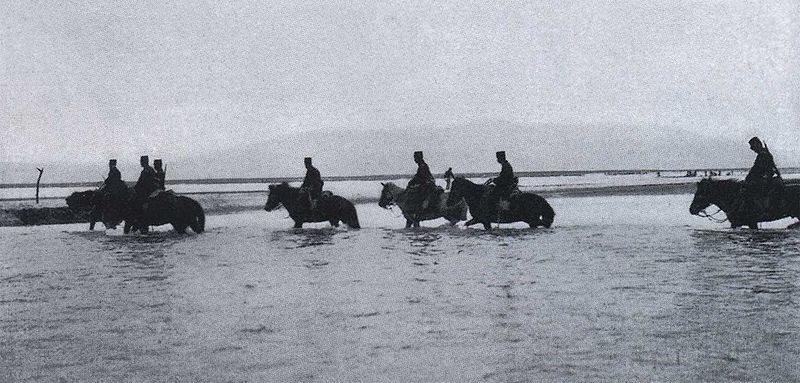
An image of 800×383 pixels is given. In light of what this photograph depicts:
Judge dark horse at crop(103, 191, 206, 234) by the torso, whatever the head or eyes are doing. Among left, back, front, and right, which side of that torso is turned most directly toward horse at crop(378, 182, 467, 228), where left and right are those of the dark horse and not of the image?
back

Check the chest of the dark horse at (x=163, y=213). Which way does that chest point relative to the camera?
to the viewer's left

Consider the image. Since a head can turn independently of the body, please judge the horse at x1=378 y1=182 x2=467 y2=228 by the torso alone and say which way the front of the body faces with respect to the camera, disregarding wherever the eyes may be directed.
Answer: to the viewer's left

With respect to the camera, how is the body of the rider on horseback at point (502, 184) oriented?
to the viewer's left

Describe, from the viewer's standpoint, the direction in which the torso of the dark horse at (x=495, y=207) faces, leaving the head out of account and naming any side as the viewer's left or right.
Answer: facing to the left of the viewer

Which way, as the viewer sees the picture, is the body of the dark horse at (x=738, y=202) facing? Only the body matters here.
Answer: to the viewer's left

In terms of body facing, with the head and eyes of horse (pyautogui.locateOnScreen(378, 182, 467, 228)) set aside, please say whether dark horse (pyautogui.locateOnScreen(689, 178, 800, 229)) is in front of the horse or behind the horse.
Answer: behind

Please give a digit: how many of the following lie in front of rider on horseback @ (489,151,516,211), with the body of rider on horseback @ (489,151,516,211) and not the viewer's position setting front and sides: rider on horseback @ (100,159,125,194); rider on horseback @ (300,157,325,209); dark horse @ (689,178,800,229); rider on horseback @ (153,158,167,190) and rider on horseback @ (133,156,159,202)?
4

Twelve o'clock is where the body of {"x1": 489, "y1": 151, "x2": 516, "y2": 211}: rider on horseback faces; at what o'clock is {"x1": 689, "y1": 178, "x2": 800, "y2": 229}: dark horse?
The dark horse is roughly at 6 o'clock from the rider on horseback.

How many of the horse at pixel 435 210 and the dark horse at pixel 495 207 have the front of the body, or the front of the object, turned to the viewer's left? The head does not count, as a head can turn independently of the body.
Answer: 2

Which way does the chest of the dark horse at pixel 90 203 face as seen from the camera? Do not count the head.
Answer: to the viewer's left

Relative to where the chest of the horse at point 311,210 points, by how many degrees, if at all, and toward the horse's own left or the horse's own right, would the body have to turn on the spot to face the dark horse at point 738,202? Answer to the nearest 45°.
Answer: approximately 180°

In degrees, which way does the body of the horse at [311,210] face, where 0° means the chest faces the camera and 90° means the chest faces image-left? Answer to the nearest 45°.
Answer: approximately 90°
